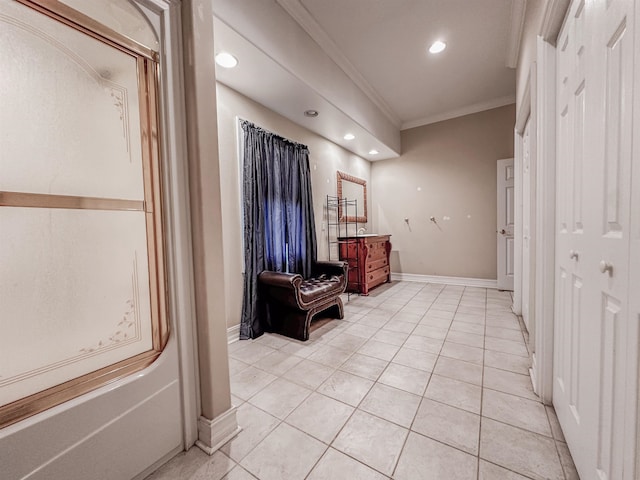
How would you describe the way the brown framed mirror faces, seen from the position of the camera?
facing the viewer and to the right of the viewer

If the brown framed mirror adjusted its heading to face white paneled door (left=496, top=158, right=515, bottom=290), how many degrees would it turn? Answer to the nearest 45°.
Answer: approximately 45° to its left

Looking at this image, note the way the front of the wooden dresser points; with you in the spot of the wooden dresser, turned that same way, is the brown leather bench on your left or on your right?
on your right

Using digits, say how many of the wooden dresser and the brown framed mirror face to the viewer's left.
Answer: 0

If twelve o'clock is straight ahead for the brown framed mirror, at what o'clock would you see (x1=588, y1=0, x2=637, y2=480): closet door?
The closet door is roughly at 1 o'clock from the brown framed mirror.

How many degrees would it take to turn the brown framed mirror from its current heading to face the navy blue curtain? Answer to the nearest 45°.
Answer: approximately 90° to its right

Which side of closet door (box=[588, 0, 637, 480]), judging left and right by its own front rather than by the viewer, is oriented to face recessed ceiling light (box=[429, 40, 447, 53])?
right

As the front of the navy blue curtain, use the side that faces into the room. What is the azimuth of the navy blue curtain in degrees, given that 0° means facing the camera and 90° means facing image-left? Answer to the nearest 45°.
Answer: approximately 315°

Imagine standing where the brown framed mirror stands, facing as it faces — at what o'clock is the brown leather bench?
The brown leather bench is roughly at 2 o'clock from the brown framed mirror.

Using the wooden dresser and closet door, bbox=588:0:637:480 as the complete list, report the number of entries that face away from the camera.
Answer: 0

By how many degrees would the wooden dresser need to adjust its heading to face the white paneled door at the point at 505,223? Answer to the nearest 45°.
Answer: approximately 45° to its left

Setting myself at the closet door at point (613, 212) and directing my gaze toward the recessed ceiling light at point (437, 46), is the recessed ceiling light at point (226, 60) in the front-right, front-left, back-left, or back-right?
front-left

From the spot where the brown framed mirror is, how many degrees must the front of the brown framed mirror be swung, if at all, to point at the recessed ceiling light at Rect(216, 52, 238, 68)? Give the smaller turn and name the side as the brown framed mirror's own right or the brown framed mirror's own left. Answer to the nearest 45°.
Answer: approximately 45° to the brown framed mirror's own right

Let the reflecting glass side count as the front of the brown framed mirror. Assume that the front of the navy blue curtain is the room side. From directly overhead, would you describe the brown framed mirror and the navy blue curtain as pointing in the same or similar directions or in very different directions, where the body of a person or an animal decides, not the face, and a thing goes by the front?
same or similar directions
